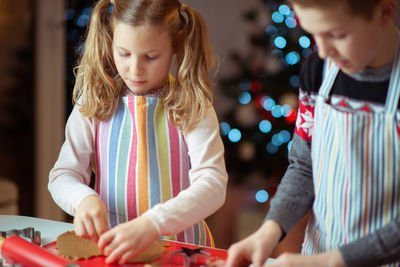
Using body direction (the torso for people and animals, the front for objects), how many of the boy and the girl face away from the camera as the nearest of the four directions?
0

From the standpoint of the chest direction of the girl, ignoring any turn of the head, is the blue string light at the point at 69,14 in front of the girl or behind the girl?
behind

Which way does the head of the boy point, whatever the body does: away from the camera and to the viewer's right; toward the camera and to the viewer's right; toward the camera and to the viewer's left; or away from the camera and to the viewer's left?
toward the camera and to the viewer's left

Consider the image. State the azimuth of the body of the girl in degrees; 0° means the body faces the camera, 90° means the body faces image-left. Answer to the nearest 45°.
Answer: approximately 0°
